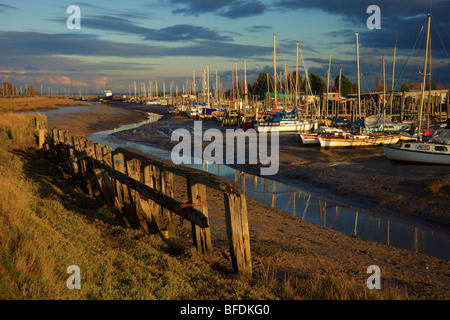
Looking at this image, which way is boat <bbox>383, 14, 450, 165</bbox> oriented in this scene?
to the viewer's left

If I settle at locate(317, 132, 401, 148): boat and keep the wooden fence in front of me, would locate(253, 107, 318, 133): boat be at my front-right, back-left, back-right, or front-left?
back-right
